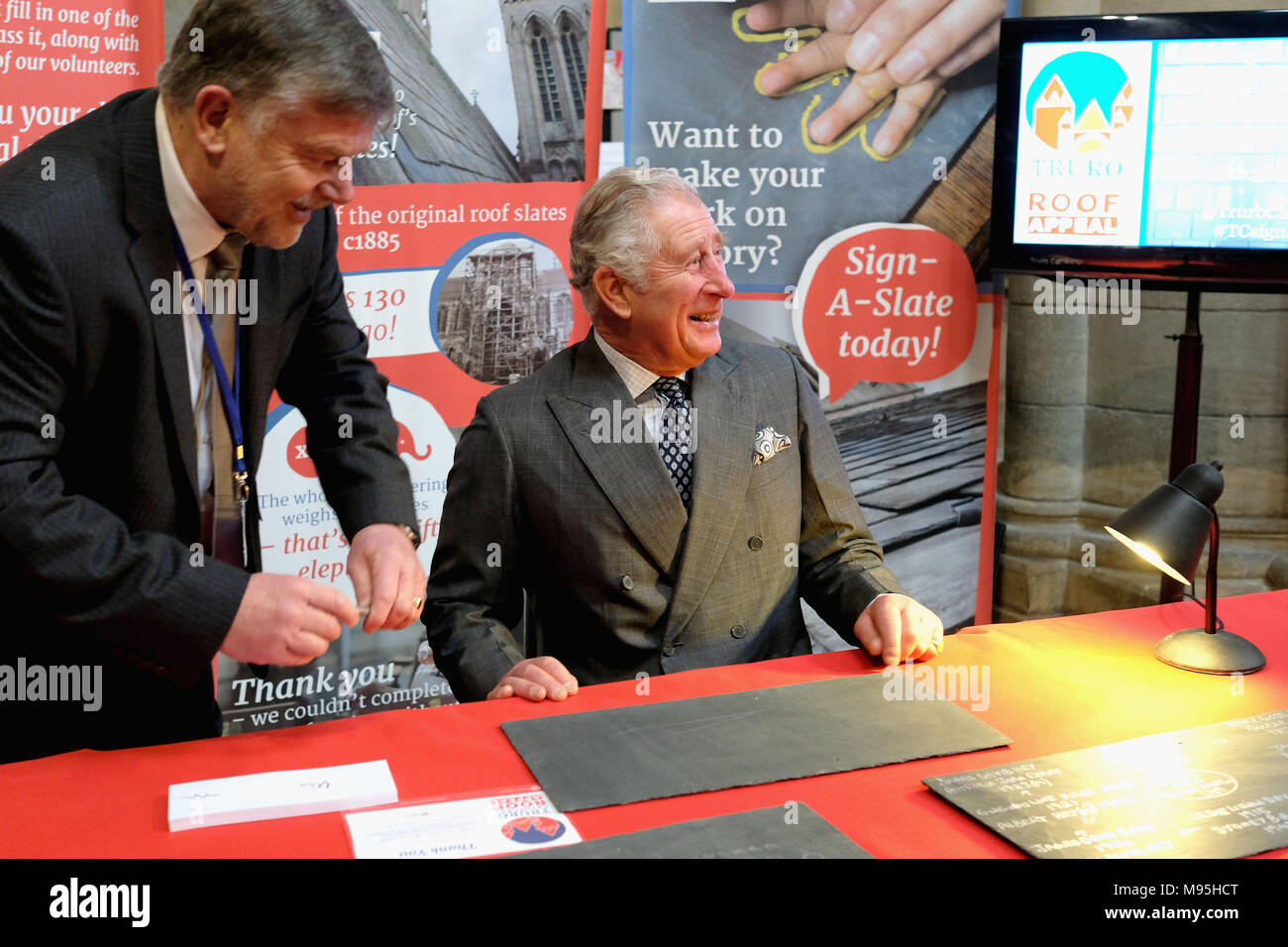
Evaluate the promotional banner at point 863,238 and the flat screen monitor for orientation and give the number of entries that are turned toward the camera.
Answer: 2

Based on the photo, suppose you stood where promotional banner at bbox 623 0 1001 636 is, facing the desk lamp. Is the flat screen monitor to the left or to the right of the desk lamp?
left

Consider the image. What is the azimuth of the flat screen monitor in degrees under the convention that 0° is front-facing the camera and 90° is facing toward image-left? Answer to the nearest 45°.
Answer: approximately 0°

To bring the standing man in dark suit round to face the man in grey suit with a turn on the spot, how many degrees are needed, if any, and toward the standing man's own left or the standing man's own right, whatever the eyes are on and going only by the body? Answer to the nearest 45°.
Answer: approximately 90° to the standing man's own left

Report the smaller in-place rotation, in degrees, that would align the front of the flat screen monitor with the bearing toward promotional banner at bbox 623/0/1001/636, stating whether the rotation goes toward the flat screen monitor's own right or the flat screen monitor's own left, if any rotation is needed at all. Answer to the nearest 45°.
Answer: approximately 90° to the flat screen monitor's own right

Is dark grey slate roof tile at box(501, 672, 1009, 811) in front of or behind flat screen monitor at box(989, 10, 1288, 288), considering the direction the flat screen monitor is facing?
in front

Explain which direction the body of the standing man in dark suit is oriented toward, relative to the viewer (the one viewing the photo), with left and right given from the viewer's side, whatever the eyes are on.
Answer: facing the viewer and to the right of the viewer

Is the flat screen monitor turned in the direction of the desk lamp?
yes

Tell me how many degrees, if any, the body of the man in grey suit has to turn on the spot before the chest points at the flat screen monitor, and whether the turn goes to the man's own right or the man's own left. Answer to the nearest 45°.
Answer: approximately 90° to the man's own left

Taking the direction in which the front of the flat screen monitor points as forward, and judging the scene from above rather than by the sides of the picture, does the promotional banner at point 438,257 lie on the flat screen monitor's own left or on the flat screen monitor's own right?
on the flat screen monitor's own right

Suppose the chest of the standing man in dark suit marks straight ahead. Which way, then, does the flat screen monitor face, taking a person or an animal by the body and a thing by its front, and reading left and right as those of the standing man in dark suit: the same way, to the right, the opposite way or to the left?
to the right
